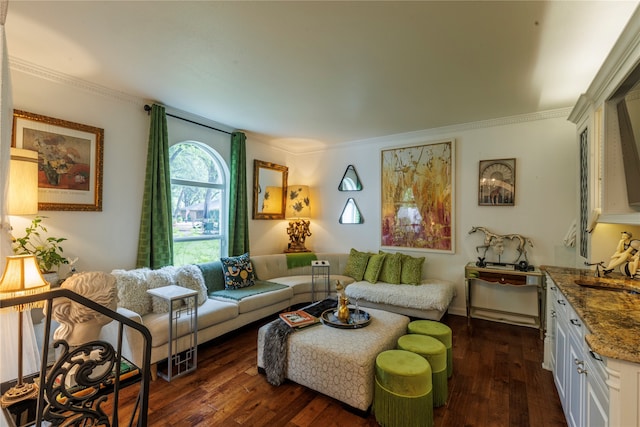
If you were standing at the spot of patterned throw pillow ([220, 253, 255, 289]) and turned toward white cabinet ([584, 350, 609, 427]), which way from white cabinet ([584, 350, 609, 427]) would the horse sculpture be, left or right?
left

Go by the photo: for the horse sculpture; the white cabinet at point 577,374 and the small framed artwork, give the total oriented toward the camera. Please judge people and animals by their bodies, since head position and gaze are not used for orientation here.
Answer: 1

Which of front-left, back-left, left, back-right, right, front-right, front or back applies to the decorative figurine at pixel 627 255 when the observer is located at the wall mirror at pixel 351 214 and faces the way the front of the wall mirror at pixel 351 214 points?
front-left

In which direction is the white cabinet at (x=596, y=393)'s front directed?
to the viewer's left

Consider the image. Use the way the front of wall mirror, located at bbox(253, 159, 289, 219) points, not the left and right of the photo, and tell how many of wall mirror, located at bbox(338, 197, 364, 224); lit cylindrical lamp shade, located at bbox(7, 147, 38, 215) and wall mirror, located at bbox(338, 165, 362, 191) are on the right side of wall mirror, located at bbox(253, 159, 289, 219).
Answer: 1

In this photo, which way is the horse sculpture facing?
to the viewer's left

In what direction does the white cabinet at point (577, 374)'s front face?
to the viewer's left

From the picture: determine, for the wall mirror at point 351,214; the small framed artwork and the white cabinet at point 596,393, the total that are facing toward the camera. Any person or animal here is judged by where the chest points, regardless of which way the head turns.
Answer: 2

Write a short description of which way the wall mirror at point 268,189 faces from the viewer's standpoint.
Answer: facing the viewer and to the right of the viewer

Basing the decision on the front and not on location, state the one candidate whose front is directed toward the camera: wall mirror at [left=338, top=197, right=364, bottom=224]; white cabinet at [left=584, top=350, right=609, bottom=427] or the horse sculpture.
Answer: the wall mirror
